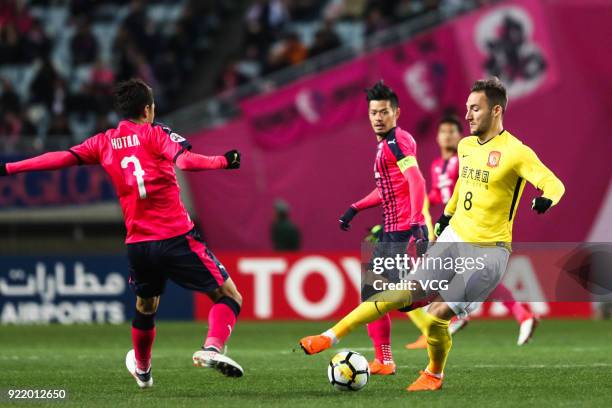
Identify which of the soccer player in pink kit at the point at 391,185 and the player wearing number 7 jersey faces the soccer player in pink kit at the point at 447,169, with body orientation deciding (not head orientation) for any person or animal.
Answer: the player wearing number 7 jersey

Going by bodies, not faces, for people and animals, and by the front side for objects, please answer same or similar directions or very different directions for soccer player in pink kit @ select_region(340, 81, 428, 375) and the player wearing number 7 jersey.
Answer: very different directions

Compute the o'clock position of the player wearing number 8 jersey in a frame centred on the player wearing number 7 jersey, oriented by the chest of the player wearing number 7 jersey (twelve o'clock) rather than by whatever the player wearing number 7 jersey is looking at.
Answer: The player wearing number 8 jersey is roughly at 2 o'clock from the player wearing number 7 jersey.

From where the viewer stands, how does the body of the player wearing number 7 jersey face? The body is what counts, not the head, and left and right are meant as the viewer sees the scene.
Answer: facing away from the viewer and to the right of the viewer

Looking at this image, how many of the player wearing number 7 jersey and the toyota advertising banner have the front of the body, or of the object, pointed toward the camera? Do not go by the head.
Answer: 1

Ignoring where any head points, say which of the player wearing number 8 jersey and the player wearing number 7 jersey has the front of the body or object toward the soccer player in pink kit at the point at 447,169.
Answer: the player wearing number 7 jersey

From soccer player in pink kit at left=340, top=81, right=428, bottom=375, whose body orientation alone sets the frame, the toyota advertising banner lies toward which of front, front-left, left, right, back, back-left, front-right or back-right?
back-right

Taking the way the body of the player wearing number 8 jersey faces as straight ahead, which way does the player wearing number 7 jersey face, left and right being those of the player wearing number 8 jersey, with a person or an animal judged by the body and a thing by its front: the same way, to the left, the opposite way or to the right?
the opposite way

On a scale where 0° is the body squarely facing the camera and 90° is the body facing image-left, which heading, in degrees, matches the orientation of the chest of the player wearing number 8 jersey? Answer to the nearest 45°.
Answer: approximately 45°

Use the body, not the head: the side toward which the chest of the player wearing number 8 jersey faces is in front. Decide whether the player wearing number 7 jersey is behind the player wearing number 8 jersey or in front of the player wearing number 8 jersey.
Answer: in front

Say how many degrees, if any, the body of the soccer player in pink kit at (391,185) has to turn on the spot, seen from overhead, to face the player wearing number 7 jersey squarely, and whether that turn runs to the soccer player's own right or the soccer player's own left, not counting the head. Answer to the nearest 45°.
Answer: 0° — they already face them

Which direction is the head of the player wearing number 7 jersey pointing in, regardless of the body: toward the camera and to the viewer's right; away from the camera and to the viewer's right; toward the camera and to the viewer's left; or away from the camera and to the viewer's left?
away from the camera and to the viewer's right

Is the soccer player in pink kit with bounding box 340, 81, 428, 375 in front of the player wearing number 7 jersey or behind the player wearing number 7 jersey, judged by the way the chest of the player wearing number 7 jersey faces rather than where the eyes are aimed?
in front

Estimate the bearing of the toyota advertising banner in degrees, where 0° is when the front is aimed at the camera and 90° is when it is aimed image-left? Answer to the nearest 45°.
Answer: approximately 0°
